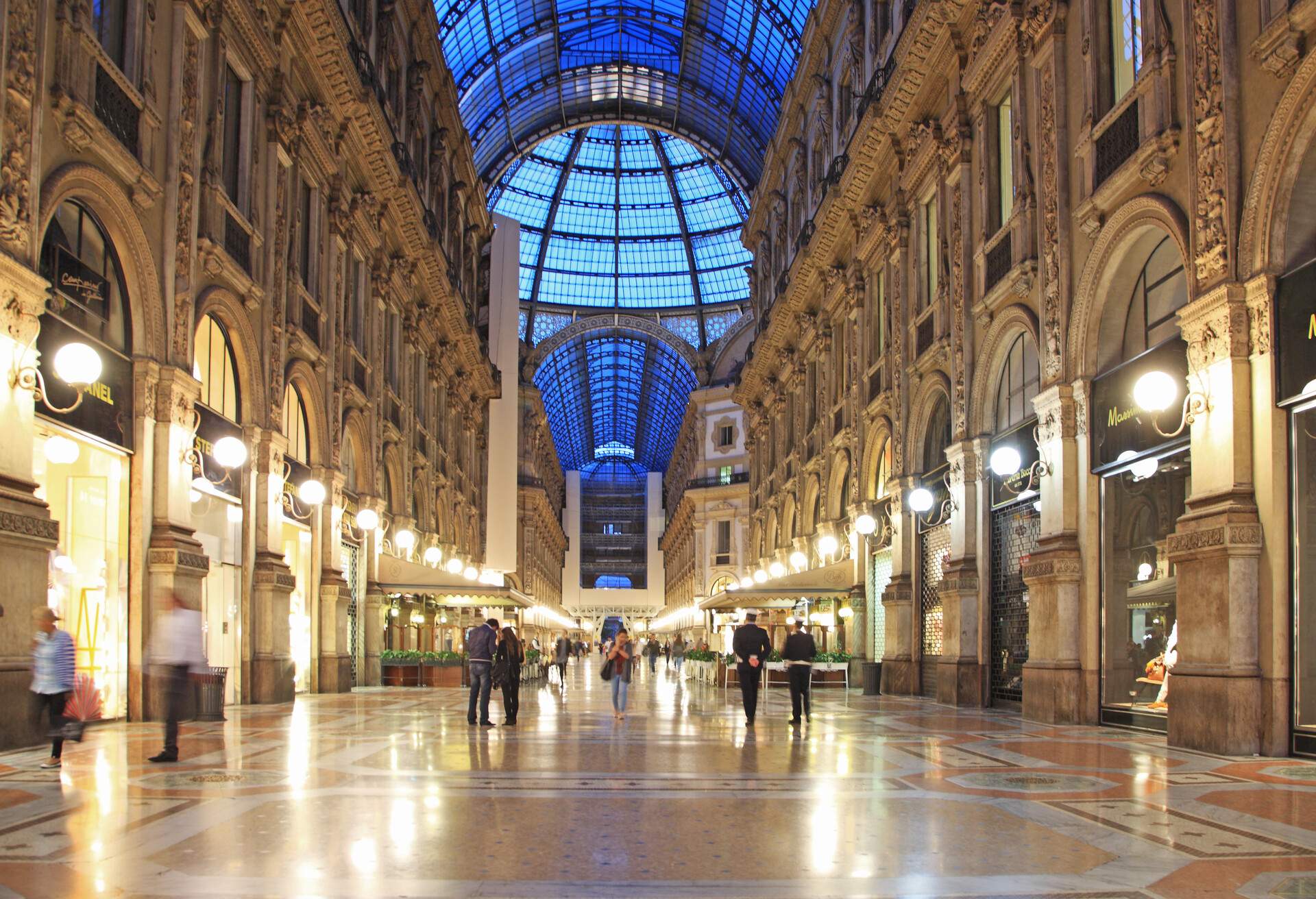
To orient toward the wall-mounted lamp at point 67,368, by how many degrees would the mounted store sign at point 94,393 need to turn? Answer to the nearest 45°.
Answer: approximately 45° to its right

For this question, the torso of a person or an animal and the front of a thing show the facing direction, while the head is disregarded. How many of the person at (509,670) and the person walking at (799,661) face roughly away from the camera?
2

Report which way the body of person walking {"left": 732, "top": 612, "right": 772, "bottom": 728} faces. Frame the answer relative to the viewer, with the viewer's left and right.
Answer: facing away from the viewer

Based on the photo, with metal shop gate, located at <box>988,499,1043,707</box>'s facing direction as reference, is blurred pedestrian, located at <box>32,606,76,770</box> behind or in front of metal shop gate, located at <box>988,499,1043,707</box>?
in front

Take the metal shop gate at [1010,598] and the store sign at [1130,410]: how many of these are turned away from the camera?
0

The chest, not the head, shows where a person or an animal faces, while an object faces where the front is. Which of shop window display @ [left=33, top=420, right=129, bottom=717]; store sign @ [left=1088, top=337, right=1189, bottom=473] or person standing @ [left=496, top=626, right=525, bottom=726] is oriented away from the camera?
the person standing

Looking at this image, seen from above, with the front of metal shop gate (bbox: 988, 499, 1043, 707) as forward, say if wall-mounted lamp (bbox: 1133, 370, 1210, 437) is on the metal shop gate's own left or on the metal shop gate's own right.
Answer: on the metal shop gate's own left

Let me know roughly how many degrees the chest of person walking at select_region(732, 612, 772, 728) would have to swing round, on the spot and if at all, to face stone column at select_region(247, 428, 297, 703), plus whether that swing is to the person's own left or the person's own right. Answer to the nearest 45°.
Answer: approximately 45° to the person's own left

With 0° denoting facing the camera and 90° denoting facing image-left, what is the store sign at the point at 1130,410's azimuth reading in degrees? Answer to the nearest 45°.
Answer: approximately 45°

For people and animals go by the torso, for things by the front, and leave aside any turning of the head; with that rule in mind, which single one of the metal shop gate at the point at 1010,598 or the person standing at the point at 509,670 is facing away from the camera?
the person standing

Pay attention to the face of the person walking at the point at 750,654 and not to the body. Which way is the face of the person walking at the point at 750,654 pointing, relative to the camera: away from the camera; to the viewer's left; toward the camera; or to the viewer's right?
away from the camera

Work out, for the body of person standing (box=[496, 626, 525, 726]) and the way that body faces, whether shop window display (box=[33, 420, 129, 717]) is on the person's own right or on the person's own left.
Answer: on the person's own left

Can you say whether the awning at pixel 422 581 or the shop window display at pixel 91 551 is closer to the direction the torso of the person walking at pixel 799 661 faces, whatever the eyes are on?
the awning

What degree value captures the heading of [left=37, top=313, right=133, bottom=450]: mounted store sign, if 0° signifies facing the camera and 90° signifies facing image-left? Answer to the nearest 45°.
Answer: approximately 315°
